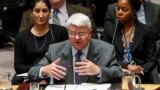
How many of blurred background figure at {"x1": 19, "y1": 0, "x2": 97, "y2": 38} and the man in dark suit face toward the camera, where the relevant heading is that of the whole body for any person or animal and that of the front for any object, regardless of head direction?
2

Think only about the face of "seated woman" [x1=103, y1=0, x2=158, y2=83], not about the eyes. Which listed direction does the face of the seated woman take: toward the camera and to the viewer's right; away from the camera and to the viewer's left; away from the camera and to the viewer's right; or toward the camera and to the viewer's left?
toward the camera and to the viewer's left

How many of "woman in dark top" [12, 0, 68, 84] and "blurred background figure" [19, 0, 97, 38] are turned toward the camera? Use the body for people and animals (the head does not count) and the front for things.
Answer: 2

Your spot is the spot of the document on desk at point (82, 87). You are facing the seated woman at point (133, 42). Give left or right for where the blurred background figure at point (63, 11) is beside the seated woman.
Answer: left

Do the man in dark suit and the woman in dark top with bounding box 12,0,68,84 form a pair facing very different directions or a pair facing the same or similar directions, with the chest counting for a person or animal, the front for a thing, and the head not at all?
same or similar directions

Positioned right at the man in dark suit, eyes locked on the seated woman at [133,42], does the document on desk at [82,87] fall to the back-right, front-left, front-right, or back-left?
back-right

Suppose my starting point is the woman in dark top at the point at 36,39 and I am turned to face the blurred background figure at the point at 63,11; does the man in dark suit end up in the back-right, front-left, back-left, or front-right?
back-right

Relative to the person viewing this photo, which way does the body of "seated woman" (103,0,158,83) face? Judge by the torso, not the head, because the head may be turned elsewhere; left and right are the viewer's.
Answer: facing the viewer and to the left of the viewer

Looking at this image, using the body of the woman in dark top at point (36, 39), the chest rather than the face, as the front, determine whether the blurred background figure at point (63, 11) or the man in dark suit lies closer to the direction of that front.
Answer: the man in dark suit

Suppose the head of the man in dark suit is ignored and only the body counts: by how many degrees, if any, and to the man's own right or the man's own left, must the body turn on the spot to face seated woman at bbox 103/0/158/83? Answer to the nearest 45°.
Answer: approximately 135° to the man's own left

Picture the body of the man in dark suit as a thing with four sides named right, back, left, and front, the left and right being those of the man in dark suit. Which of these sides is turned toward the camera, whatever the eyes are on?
front

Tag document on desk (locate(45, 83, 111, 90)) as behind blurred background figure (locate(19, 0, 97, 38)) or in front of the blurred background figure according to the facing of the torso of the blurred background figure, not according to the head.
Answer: in front

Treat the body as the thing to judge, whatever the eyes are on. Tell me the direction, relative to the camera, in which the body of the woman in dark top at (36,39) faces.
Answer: toward the camera
